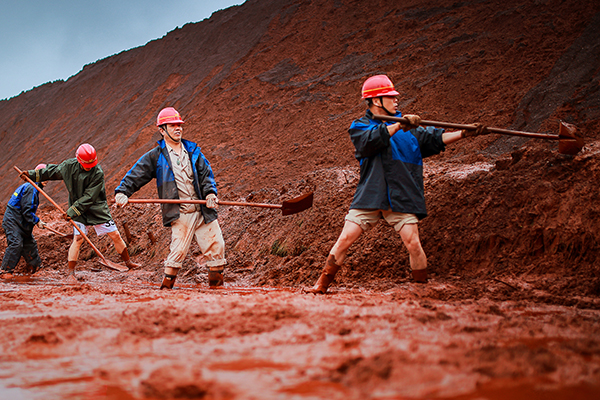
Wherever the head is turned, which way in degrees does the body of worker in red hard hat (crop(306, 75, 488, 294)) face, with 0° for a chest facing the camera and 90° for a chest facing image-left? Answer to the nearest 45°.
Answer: approximately 315°

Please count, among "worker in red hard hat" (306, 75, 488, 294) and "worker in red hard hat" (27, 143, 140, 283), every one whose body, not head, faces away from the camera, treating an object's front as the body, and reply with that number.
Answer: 0
